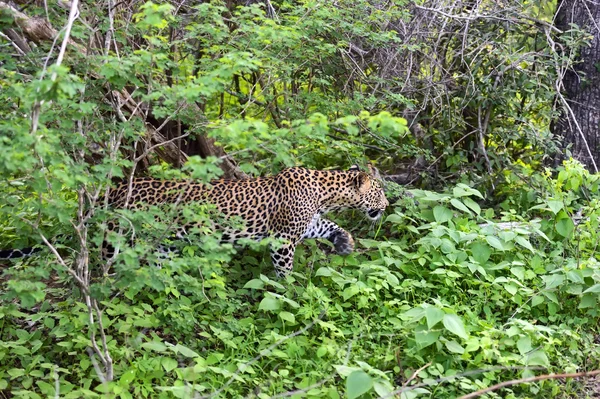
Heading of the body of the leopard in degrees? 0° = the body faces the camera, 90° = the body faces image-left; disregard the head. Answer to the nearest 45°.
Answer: approximately 270°

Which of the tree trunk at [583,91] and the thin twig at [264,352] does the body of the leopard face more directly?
the tree trunk

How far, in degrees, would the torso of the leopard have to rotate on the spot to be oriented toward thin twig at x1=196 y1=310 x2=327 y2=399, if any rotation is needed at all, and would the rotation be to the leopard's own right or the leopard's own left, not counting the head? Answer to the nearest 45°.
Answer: approximately 90° to the leopard's own right

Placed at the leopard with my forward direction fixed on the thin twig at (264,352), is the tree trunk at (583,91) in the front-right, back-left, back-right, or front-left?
back-left
